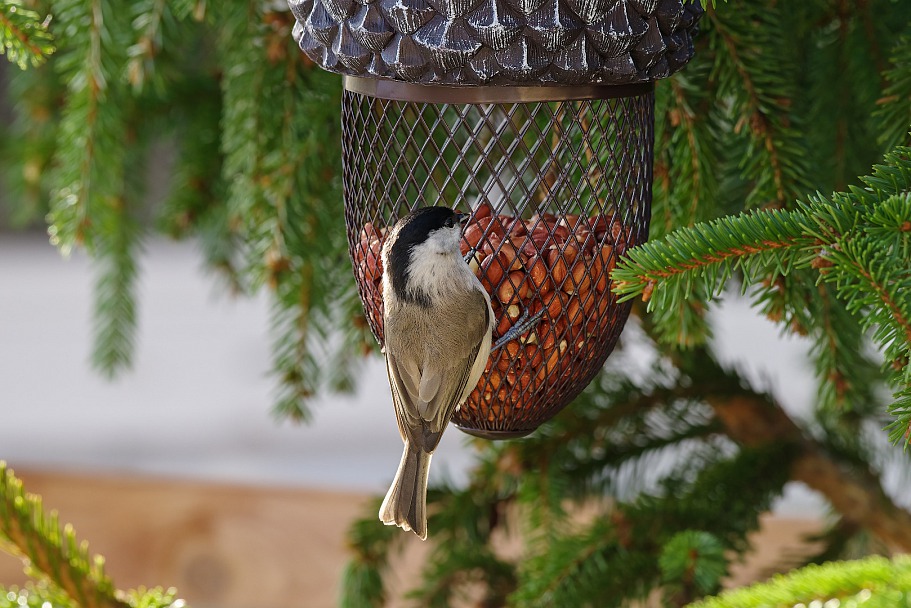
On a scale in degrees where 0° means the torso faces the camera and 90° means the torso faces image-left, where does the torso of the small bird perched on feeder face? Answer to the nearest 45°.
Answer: approximately 225°
